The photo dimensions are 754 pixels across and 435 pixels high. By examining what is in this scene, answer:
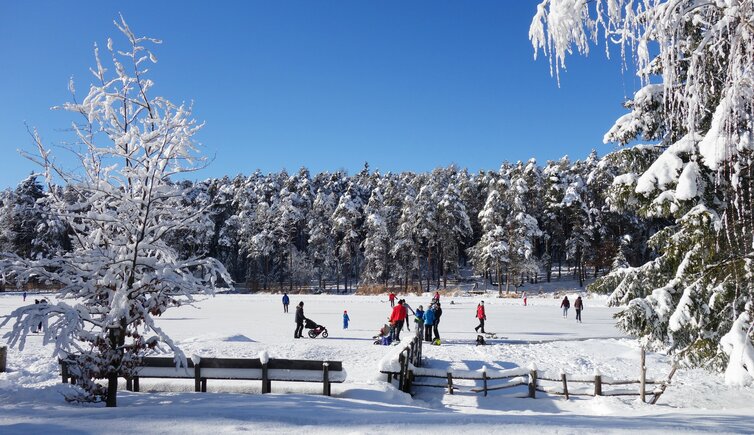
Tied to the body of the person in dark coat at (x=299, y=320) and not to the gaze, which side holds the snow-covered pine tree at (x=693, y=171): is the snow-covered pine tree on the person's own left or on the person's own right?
on the person's own right

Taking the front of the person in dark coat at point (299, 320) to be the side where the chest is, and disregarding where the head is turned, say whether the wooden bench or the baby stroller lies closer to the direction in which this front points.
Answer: the baby stroller

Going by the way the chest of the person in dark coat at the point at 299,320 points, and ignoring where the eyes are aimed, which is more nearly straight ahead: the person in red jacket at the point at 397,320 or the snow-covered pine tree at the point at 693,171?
the person in red jacket

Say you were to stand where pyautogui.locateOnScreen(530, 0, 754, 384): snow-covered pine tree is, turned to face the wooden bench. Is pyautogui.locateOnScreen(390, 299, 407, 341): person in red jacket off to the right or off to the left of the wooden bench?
right

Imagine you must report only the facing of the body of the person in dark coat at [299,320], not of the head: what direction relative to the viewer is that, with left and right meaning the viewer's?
facing to the right of the viewer

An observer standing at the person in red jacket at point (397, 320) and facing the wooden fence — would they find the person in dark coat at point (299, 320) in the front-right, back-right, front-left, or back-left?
back-right

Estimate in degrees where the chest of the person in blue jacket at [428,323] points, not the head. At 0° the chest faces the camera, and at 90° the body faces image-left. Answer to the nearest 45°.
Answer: approximately 180°
